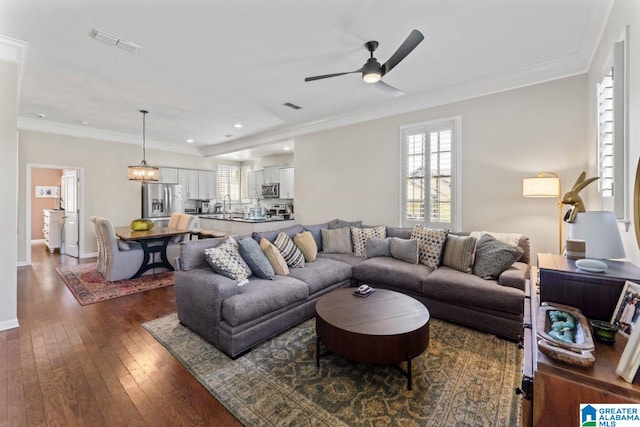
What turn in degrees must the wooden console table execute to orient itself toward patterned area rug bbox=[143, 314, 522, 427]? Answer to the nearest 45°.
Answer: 0° — it already faces it

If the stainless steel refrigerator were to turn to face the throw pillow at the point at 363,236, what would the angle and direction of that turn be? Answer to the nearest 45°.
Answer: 0° — it already faces it

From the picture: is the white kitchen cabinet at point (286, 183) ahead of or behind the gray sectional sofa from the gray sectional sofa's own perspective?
behind

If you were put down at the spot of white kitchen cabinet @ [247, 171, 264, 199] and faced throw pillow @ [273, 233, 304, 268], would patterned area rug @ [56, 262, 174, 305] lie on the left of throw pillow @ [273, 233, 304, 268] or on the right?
right

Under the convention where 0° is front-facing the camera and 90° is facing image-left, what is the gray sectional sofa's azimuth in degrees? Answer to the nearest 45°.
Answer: approximately 0°

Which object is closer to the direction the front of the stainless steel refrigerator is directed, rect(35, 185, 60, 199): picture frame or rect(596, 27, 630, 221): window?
the window

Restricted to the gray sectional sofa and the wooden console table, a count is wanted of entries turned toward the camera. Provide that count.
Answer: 1

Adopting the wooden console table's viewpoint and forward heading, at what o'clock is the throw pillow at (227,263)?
The throw pillow is roughly at 12 o'clock from the wooden console table.

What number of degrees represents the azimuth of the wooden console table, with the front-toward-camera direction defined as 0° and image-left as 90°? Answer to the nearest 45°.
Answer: approximately 90°
